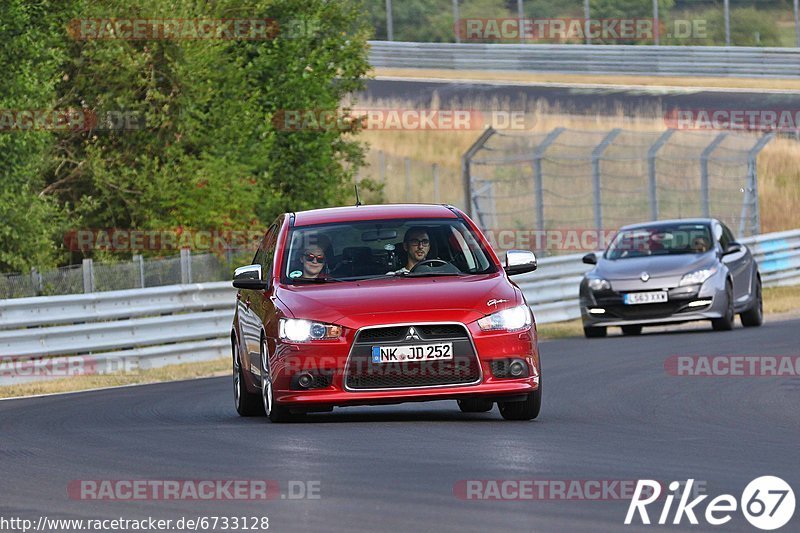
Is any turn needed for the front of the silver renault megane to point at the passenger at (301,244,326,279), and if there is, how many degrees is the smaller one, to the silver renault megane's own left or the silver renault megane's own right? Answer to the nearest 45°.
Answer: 0° — it already faces them

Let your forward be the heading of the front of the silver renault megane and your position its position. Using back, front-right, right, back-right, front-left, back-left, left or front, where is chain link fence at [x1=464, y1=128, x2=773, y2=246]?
back

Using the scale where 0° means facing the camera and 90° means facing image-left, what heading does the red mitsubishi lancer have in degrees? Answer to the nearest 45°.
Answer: approximately 0°

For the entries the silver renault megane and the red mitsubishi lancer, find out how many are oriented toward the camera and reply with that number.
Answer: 2

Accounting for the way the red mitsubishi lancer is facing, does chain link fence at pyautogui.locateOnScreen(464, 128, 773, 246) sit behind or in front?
behind

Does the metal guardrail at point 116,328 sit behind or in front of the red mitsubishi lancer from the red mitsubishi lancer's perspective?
behind
